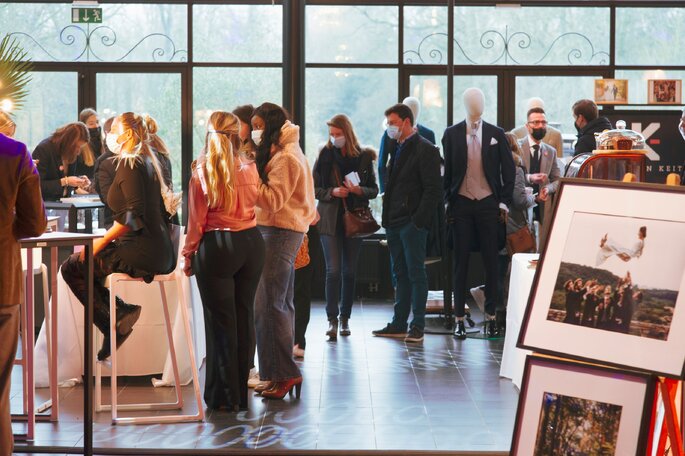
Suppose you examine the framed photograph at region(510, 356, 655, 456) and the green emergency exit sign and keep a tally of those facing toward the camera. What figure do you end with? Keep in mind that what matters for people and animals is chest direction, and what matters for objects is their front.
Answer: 2

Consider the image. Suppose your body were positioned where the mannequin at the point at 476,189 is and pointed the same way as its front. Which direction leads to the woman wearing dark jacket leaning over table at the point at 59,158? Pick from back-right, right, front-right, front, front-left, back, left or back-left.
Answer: right

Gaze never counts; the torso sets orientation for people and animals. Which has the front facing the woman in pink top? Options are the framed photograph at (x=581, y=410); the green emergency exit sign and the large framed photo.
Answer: the green emergency exit sign

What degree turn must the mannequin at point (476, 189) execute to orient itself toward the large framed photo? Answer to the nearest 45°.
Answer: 0° — it already faces it

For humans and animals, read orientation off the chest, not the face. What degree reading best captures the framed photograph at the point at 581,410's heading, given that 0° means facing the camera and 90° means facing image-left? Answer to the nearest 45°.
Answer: approximately 0°

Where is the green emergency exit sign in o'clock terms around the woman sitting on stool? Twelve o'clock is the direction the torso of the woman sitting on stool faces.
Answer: The green emergency exit sign is roughly at 3 o'clock from the woman sitting on stool.
